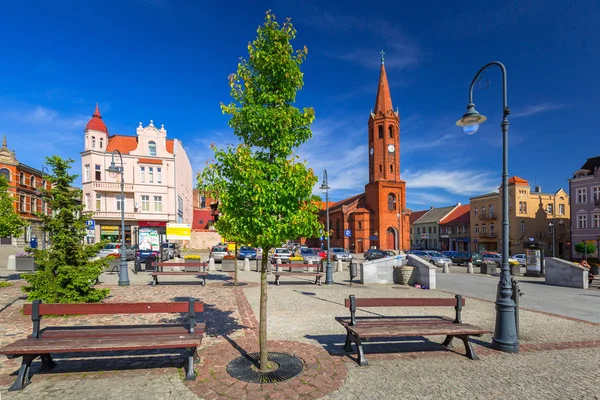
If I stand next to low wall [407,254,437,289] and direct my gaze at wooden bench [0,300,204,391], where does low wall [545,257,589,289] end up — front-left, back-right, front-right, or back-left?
back-left

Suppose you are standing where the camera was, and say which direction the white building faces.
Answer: facing the viewer

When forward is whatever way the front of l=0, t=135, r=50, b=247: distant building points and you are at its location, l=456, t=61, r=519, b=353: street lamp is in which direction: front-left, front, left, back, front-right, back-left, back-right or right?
front-right

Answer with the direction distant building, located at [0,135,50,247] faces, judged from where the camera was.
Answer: facing the viewer and to the right of the viewer

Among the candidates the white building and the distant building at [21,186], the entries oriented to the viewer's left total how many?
0

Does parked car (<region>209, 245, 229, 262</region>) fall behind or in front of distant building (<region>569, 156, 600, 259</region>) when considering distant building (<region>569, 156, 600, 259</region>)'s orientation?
in front

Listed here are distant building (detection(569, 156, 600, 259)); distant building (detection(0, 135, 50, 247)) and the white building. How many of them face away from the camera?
0

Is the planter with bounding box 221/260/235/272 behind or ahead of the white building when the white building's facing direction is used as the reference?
ahead

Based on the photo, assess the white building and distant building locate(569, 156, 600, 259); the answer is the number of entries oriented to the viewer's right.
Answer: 0

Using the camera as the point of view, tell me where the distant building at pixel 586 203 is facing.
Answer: facing the viewer and to the left of the viewer

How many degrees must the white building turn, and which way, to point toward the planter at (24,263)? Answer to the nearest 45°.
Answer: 0° — it already faces it

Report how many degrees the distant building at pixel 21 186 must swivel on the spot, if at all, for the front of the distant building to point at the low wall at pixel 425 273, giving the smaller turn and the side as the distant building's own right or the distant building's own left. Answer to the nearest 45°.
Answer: approximately 45° to the distant building's own right

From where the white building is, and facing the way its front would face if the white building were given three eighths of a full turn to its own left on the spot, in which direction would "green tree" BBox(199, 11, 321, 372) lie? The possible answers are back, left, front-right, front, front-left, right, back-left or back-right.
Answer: back-right
